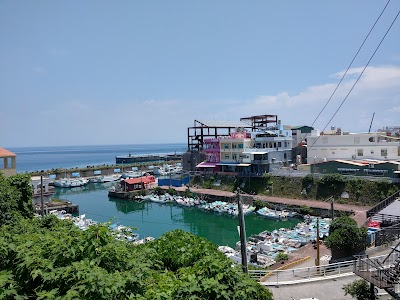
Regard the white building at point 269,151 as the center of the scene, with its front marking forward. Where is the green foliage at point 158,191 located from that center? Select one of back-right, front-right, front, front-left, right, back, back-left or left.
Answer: front-right

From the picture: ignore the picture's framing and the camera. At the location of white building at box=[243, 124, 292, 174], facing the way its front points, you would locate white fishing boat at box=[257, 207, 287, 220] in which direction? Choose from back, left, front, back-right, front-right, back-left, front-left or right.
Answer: front-left

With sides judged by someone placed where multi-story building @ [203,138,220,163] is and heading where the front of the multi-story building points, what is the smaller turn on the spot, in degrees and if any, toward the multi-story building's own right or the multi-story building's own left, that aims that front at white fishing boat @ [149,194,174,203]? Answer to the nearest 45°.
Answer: approximately 45° to the multi-story building's own right

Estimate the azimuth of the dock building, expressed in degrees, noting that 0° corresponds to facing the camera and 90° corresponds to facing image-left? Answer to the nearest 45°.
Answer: approximately 45°

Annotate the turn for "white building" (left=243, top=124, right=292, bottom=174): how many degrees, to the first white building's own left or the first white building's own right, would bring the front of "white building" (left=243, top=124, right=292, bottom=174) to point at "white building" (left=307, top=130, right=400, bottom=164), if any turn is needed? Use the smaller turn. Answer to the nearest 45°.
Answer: approximately 135° to the first white building's own left

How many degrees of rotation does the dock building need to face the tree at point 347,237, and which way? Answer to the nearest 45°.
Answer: approximately 45° to its left
